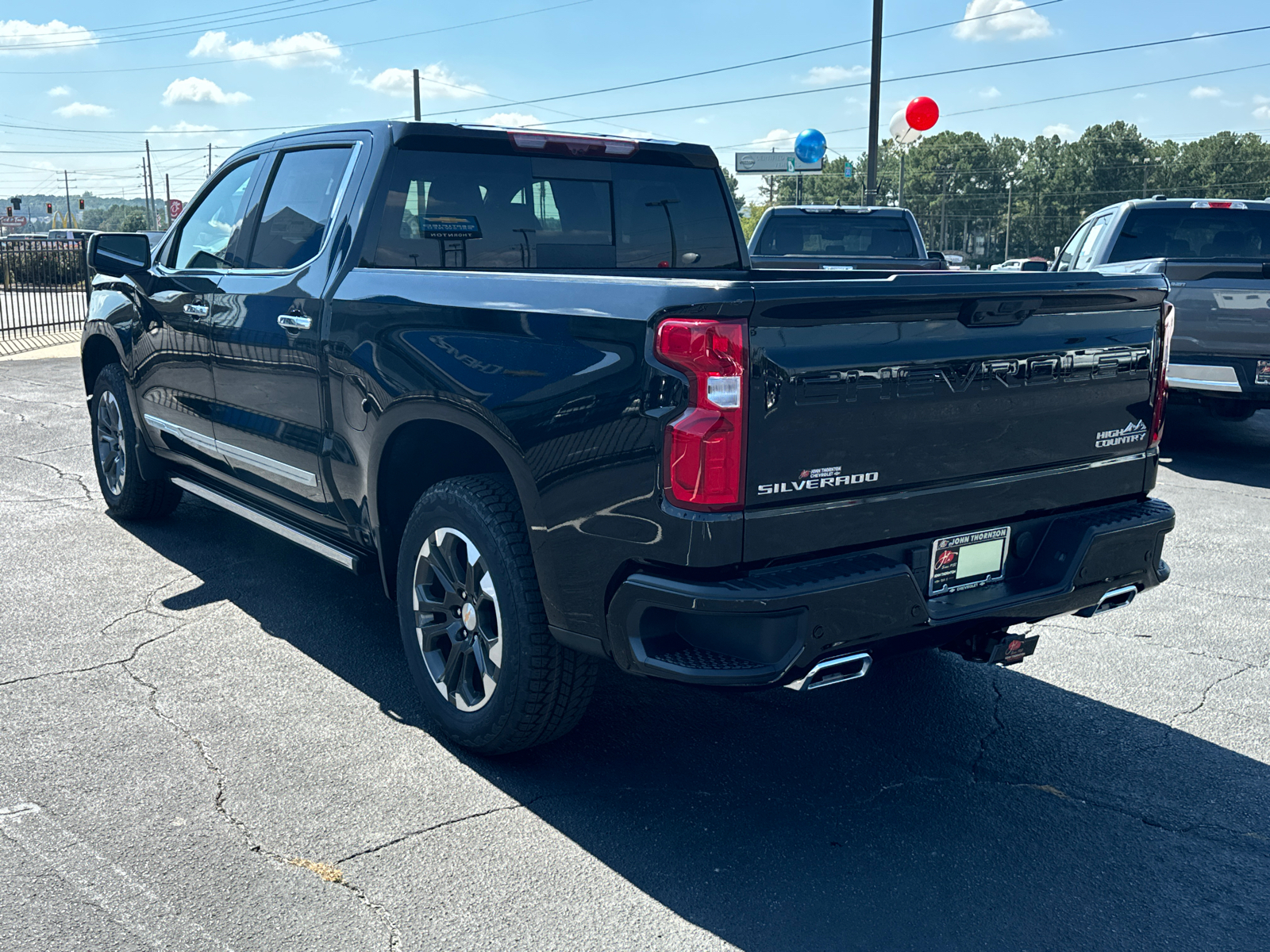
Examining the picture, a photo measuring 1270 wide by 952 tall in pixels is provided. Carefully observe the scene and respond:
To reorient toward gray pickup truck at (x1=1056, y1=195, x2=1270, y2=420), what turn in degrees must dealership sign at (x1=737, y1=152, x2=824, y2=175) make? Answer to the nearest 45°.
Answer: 0° — it already faces it

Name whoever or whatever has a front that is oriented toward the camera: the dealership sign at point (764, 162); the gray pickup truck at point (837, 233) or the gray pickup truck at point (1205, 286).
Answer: the dealership sign

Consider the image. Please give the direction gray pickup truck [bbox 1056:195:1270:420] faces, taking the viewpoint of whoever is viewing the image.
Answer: facing away from the viewer and to the left of the viewer

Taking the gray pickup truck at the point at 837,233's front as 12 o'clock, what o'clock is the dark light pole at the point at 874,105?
The dark light pole is roughly at 12 o'clock from the gray pickup truck.

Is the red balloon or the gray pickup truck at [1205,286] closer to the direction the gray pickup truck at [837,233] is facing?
the red balloon

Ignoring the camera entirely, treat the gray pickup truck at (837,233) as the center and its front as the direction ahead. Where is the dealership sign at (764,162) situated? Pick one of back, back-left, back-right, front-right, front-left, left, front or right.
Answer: front

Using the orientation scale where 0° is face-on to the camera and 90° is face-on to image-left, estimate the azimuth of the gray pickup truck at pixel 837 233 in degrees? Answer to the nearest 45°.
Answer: approximately 180°

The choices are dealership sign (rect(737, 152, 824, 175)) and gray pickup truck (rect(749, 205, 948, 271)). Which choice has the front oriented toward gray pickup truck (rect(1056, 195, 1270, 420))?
the dealership sign

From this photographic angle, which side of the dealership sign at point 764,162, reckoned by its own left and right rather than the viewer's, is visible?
front

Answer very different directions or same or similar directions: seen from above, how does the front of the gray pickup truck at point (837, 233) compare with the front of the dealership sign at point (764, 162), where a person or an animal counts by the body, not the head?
very different directions

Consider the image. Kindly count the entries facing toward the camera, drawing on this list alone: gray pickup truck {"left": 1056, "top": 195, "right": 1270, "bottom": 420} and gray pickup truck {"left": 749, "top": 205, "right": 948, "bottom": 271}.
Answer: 0

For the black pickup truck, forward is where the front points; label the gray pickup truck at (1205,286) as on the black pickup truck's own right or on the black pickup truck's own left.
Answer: on the black pickup truck's own right

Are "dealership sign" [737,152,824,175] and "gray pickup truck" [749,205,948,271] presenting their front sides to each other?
yes
